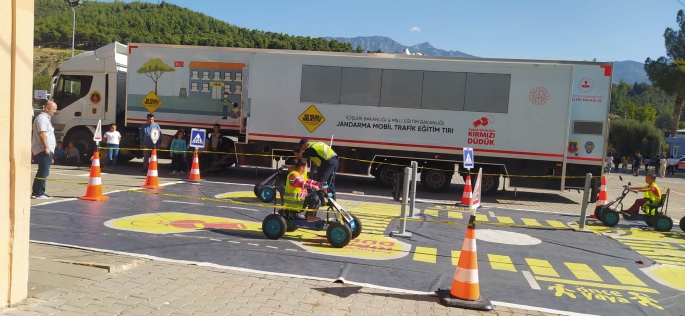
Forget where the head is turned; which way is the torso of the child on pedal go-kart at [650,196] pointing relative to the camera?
to the viewer's left

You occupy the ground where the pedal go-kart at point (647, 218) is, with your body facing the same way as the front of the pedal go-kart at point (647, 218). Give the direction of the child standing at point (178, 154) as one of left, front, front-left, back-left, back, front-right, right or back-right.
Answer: front

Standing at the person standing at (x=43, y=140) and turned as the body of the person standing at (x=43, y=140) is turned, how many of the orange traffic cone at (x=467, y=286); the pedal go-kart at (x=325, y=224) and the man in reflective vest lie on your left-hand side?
0

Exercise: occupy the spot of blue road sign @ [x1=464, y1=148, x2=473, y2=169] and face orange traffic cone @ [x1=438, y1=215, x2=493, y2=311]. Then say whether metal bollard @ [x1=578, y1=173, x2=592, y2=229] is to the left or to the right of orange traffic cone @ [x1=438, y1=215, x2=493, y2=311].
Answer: left

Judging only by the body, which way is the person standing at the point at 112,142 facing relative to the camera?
toward the camera

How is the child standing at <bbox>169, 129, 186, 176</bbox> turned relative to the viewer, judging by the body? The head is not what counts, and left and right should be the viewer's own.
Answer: facing the viewer

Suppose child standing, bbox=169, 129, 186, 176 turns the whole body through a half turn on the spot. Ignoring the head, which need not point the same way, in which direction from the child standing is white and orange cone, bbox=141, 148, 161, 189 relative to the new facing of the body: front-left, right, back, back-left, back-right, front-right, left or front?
back

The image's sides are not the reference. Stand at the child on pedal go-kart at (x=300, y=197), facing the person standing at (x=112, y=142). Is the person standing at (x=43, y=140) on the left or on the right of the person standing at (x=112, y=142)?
left

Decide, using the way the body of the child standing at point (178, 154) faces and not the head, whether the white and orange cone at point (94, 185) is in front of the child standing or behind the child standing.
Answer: in front

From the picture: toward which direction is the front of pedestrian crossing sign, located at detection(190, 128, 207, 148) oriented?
toward the camera
